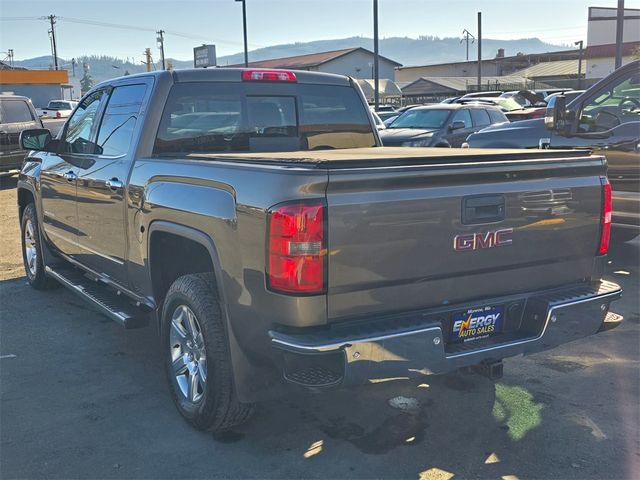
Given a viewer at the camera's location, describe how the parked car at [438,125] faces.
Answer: facing the viewer and to the left of the viewer

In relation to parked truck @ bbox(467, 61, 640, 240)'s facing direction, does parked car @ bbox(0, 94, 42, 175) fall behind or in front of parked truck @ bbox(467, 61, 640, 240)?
in front

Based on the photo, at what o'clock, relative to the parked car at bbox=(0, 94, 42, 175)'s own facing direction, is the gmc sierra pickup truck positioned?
The gmc sierra pickup truck is roughly at 9 o'clock from the parked car.

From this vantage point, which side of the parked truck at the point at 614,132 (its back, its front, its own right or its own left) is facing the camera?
left

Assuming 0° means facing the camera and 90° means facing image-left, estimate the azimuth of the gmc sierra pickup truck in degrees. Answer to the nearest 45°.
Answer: approximately 135°

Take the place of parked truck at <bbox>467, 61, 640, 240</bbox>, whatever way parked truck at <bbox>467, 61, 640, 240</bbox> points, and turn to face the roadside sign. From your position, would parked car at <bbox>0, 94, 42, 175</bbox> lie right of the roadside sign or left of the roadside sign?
left

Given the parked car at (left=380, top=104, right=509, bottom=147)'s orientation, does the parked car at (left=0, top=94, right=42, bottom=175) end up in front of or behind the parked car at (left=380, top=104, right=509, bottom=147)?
in front

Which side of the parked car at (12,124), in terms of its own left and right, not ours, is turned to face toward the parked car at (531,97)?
right

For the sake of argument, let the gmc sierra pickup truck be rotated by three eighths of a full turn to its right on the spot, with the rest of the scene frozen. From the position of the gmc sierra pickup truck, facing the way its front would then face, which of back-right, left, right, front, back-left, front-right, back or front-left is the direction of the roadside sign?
left

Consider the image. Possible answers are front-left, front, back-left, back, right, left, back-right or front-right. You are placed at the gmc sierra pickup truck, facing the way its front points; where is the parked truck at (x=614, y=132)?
right

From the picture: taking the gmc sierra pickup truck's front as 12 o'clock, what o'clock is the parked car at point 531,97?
The parked car is roughly at 2 o'clock from the gmc sierra pickup truck.
